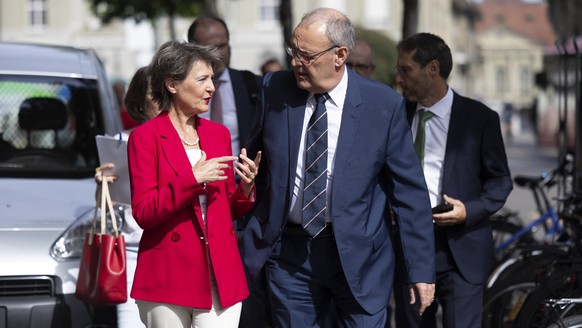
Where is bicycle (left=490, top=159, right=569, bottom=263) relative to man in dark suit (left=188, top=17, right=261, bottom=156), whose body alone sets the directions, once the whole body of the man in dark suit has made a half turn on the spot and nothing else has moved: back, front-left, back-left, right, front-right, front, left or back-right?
front-right

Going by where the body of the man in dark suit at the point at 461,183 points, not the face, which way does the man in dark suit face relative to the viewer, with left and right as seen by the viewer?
facing the viewer and to the left of the viewer

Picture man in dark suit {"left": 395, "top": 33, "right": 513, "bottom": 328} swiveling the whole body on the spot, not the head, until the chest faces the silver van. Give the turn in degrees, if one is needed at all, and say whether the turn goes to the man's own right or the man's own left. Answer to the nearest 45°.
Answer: approximately 45° to the man's own right

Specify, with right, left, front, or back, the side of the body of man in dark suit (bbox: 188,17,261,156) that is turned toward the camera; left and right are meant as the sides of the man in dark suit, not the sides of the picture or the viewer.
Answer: front

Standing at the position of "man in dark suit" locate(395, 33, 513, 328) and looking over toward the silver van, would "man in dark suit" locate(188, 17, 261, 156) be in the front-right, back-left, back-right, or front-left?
front-left

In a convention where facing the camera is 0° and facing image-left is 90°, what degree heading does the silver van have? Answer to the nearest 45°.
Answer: approximately 0°

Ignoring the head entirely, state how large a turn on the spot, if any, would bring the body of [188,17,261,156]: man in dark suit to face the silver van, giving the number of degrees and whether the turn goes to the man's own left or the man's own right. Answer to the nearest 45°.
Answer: approximately 90° to the man's own right

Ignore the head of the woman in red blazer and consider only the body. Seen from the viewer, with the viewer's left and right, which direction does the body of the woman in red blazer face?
facing the viewer and to the right of the viewer

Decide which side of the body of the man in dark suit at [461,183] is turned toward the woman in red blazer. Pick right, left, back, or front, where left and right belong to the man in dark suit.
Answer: front

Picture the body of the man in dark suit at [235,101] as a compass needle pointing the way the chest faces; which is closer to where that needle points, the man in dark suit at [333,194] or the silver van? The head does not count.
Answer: the man in dark suit

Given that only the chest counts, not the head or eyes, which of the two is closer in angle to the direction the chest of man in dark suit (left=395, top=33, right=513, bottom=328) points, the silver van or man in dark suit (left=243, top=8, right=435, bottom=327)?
the man in dark suit

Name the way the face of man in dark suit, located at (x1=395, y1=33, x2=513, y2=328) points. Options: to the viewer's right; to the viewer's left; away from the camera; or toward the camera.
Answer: to the viewer's left

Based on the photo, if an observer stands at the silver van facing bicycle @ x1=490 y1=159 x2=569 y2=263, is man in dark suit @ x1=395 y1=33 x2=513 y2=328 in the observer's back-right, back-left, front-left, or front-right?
front-right
